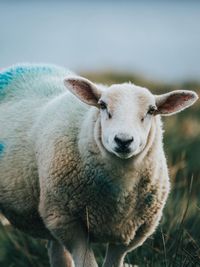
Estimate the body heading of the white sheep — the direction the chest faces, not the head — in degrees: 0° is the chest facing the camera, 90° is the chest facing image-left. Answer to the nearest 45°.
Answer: approximately 315°
